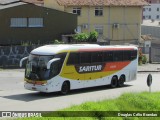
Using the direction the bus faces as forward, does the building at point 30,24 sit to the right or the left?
on its right

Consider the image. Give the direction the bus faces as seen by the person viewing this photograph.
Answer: facing the viewer and to the left of the viewer
